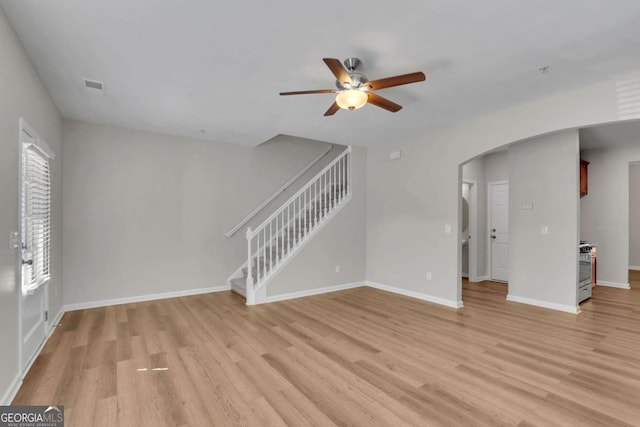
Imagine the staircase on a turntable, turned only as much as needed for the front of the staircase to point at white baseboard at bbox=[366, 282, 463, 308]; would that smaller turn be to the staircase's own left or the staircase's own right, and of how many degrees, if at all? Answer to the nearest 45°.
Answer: approximately 135° to the staircase's own left

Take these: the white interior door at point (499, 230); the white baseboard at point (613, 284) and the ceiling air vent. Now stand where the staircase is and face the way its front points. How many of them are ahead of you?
1

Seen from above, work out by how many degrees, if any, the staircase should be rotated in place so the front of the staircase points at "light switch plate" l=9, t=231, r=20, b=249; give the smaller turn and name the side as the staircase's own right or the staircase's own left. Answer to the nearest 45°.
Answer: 0° — it already faces it

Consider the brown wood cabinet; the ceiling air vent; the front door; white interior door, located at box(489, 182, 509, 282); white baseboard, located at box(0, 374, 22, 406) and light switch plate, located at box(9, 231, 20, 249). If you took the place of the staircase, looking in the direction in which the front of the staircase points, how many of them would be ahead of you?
4

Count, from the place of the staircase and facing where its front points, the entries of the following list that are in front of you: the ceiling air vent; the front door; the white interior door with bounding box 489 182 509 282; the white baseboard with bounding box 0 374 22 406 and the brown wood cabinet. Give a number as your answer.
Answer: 3

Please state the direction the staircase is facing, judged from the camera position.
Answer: facing the viewer and to the left of the viewer

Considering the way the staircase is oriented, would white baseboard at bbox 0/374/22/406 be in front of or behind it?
in front

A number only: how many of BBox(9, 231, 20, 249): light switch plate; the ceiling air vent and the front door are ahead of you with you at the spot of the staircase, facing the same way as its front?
3

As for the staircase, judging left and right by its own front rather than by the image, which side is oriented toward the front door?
front

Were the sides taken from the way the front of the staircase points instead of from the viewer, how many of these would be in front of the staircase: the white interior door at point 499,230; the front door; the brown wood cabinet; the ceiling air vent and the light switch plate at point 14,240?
3

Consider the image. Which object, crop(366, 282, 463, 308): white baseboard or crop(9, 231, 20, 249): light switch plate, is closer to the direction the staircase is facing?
the light switch plate

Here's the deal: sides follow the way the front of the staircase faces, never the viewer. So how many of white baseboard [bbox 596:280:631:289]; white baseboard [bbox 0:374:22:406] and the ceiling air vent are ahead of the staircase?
2

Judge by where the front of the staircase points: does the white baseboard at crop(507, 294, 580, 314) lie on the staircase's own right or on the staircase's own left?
on the staircase's own left

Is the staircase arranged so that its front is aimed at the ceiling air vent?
yes

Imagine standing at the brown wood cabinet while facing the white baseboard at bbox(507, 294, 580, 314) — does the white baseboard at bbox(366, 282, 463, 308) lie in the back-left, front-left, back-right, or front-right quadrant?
front-right
